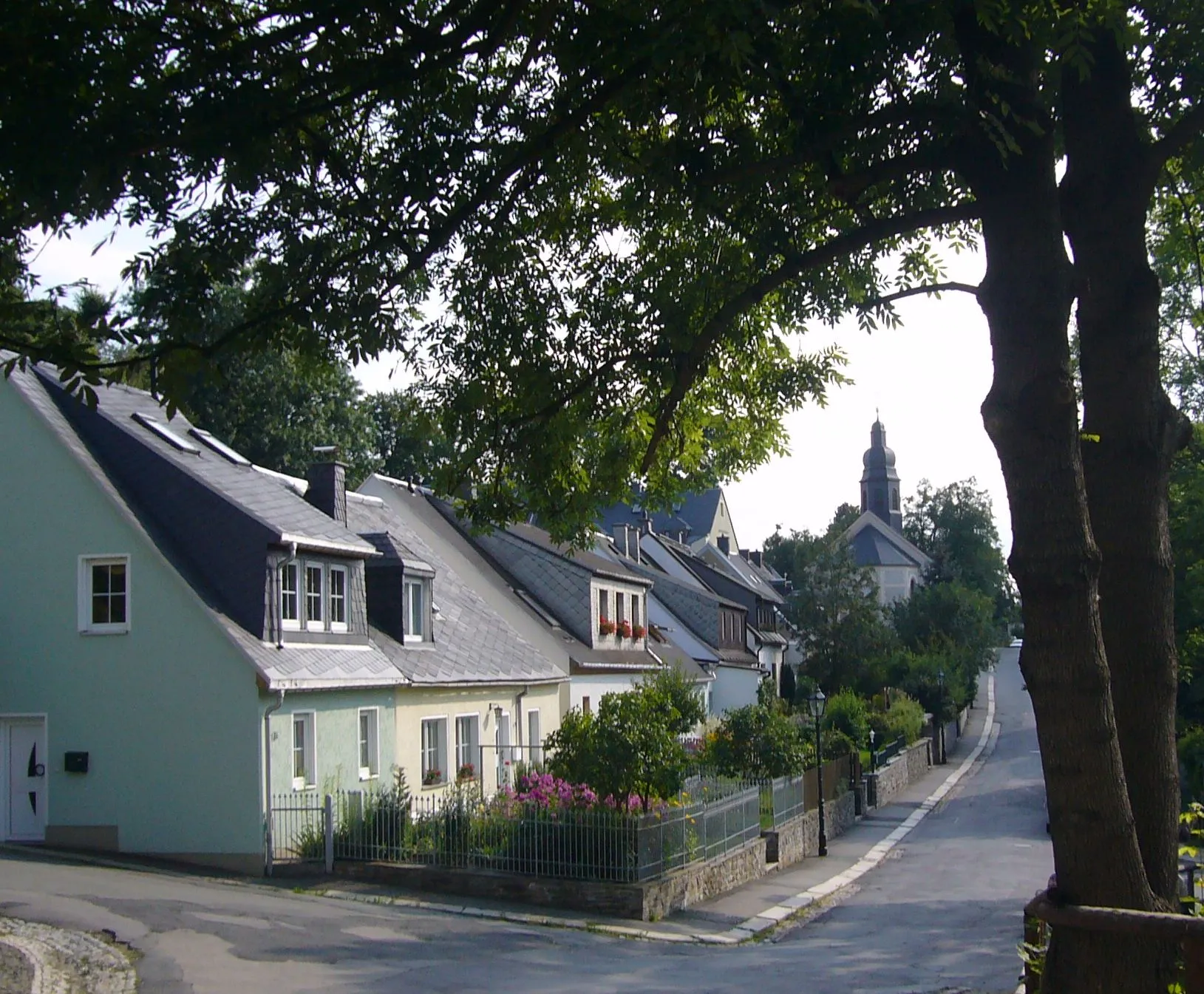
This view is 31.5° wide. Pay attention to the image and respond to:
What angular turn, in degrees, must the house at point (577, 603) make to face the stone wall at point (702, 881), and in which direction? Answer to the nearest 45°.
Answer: approximately 45° to its right

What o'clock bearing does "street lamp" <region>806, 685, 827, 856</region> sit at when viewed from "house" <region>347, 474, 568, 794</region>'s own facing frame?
The street lamp is roughly at 10 o'clock from the house.

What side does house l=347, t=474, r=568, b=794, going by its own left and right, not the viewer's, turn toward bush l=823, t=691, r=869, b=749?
left

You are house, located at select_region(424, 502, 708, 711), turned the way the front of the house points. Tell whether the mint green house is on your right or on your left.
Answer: on your right

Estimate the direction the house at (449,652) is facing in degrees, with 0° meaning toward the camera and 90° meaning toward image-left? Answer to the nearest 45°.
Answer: approximately 315°

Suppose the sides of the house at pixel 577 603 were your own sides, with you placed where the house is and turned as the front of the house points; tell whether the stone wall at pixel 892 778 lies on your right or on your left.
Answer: on your left

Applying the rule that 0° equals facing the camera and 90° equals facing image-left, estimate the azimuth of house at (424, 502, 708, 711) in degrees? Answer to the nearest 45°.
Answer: approximately 315°

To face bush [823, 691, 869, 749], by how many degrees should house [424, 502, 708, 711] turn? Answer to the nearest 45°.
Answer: approximately 90° to its left

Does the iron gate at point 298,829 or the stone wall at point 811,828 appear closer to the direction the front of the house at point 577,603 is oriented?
the stone wall
